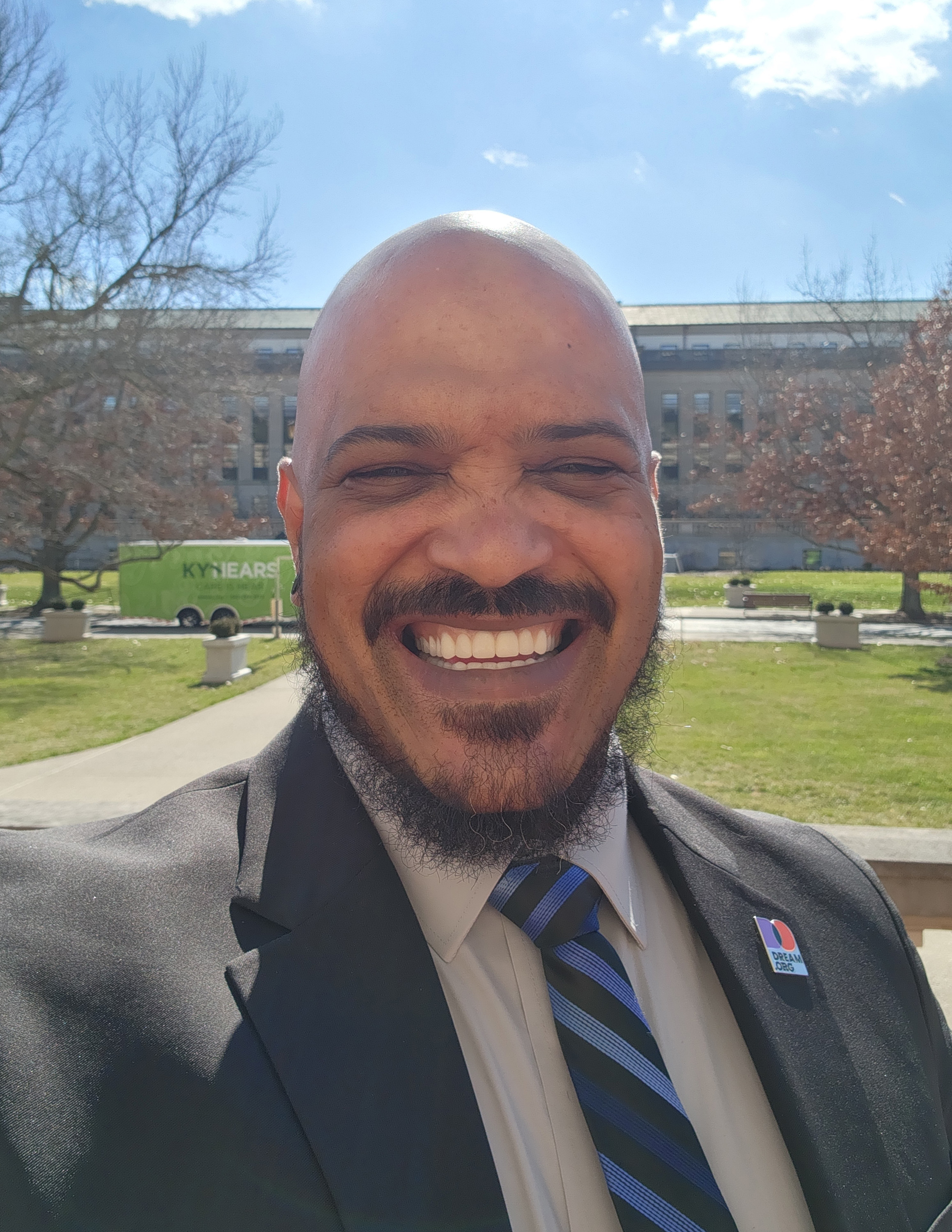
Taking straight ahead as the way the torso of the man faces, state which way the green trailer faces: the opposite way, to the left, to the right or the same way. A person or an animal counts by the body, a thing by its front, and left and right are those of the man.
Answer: to the left

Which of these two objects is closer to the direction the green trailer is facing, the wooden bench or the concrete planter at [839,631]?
the wooden bench

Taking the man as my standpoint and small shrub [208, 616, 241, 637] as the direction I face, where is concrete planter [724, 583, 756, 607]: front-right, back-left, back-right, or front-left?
front-right

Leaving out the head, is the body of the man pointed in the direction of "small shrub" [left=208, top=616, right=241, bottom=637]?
no

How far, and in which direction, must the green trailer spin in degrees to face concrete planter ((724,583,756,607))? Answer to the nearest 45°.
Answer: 0° — it already faces it

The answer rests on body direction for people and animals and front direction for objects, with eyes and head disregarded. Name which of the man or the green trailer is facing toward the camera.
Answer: the man

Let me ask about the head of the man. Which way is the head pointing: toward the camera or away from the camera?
toward the camera

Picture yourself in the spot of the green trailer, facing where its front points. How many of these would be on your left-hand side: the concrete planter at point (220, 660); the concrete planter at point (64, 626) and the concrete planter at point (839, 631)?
0

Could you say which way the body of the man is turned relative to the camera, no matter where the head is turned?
toward the camera

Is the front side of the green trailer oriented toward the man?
no

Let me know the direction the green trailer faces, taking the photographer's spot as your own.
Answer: facing to the right of the viewer

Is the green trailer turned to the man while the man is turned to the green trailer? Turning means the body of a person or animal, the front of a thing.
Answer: no

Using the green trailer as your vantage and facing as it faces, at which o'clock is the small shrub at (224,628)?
The small shrub is roughly at 3 o'clock from the green trailer.

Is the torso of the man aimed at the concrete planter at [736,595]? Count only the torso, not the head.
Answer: no

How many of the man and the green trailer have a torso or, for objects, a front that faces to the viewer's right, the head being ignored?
1
